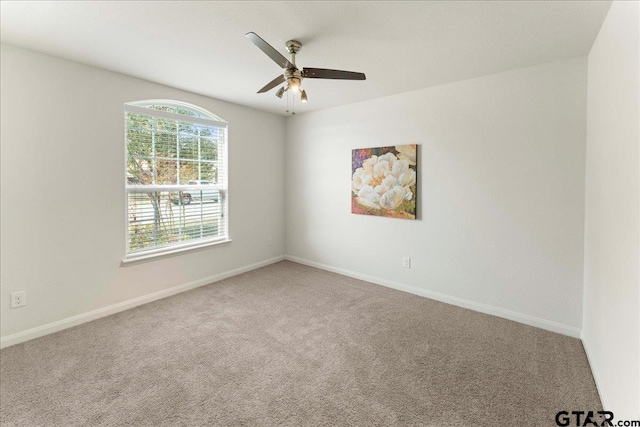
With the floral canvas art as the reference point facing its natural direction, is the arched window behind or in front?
in front

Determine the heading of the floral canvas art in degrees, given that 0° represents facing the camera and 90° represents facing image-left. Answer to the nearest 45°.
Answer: approximately 45°
